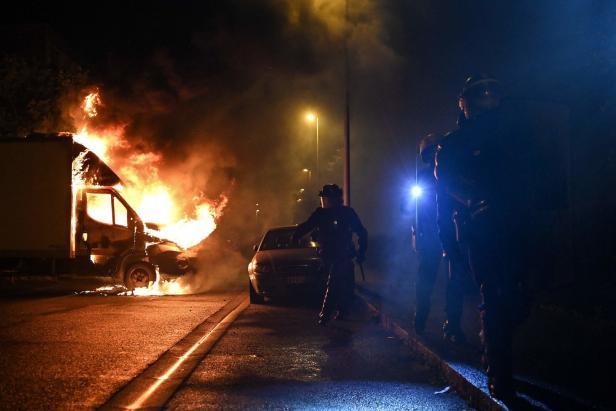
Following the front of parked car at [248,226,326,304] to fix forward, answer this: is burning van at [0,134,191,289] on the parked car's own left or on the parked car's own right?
on the parked car's own right

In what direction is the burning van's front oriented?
to the viewer's right

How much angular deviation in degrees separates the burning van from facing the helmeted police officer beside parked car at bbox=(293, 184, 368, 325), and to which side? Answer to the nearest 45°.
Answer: approximately 45° to its right

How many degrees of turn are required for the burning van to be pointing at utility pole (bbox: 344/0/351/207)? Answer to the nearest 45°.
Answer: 0° — it already faces it

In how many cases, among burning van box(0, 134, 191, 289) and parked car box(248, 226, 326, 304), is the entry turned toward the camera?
1

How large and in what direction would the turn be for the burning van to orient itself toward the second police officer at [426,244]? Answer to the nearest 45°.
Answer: approximately 45° to its right

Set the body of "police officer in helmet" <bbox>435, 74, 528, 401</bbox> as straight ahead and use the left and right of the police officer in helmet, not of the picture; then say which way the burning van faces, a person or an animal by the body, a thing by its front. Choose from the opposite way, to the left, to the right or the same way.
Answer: the opposite way

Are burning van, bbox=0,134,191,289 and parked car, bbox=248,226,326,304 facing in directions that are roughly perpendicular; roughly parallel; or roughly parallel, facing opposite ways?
roughly perpendicular

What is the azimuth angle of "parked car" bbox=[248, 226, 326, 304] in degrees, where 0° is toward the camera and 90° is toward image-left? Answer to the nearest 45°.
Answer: approximately 0°

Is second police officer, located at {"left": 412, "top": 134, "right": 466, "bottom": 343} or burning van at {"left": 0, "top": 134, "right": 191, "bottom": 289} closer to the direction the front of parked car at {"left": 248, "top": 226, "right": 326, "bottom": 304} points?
the second police officer
